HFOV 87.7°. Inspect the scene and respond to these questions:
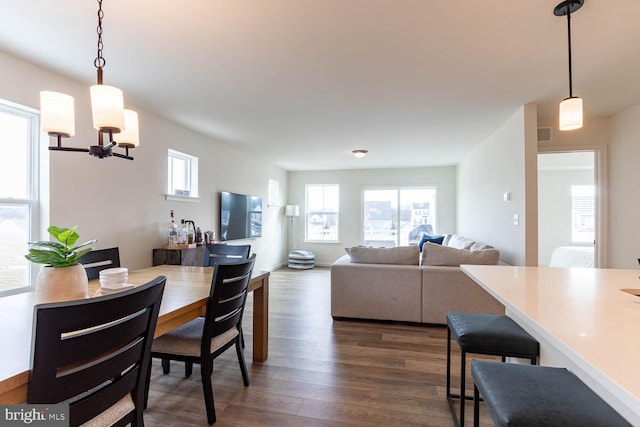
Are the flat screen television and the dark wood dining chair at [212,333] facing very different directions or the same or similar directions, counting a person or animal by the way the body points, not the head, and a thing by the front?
very different directions

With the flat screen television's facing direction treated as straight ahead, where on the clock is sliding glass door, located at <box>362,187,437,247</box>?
The sliding glass door is roughly at 10 o'clock from the flat screen television.

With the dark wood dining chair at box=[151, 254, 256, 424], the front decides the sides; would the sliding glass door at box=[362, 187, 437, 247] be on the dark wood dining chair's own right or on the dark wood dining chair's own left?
on the dark wood dining chair's own right

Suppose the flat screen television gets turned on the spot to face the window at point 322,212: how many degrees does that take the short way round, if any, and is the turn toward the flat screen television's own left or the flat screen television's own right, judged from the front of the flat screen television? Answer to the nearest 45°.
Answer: approximately 90° to the flat screen television's own left

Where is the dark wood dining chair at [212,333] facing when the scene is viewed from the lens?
facing away from the viewer and to the left of the viewer

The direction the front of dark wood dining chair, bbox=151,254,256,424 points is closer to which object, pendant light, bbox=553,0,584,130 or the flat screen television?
the flat screen television

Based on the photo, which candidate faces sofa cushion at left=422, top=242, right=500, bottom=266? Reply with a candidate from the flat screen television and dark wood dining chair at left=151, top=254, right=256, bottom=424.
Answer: the flat screen television

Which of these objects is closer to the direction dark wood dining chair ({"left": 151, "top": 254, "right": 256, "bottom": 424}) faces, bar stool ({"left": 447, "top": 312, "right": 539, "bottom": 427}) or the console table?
the console table
